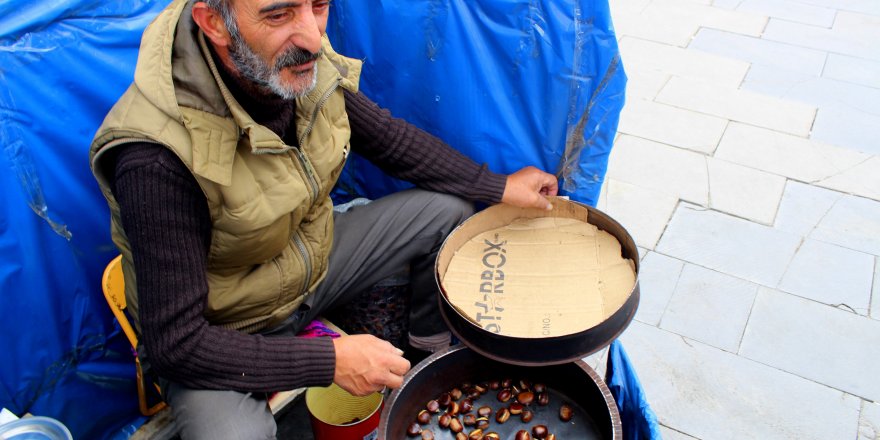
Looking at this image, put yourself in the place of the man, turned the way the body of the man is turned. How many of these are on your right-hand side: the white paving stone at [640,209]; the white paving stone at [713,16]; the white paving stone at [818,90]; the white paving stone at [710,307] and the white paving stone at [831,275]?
0

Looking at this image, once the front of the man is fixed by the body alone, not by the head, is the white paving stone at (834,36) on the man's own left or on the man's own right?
on the man's own left

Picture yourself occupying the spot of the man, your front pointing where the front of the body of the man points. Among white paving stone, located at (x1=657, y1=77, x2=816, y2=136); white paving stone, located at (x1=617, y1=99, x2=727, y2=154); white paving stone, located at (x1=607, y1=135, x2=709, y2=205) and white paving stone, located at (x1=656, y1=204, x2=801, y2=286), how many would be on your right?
0

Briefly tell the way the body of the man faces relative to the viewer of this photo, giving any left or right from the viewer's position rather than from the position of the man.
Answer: facing the viewer and to the right of the viewer

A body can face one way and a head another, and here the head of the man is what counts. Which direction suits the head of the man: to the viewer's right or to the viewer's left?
to the viewer's right

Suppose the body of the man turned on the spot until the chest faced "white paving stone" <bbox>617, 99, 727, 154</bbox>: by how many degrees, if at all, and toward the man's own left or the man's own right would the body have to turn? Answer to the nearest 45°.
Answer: approximately 90° to the man's own left

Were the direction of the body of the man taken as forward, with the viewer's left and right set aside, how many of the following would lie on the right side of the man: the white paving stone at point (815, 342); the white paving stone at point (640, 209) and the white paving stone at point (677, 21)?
0

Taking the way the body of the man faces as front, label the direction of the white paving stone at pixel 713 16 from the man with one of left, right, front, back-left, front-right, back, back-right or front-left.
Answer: left

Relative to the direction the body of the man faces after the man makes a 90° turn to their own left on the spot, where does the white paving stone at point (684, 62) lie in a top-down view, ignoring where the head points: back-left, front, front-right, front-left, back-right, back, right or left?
front

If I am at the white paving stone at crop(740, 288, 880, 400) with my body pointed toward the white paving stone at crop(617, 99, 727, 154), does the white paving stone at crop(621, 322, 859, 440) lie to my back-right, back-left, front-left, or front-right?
back-left

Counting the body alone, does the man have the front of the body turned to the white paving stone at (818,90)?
no

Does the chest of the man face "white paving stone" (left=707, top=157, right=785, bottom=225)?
no

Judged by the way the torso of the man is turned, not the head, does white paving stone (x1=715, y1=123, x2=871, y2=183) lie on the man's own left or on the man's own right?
on the man's own left

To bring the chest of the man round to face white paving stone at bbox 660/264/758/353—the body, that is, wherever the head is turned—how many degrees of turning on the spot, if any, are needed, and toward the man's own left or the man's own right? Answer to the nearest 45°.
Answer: approximately 45° to the man's own left

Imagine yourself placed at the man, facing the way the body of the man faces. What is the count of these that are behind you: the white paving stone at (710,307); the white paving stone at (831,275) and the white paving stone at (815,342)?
0
